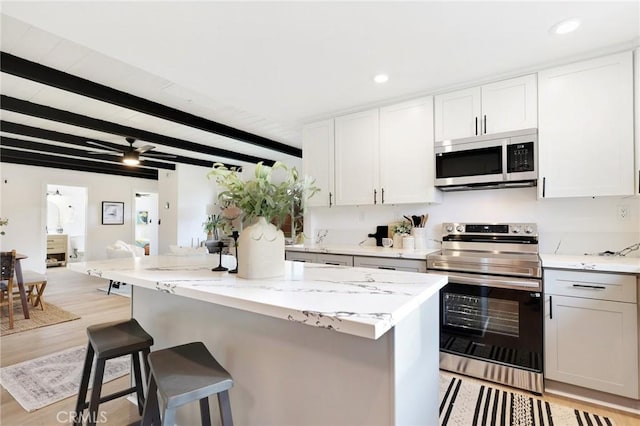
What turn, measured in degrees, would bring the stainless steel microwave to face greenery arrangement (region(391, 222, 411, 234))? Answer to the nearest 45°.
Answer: approximately 90° to its right

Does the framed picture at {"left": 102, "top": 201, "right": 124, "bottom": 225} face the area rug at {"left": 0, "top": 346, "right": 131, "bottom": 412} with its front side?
yes

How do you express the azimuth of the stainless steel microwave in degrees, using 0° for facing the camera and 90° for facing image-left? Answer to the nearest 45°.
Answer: approximately 0°

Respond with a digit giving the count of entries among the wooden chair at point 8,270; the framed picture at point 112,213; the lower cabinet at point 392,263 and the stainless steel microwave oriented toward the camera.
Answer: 3

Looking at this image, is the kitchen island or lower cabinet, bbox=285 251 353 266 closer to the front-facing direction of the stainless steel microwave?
the kitchen island

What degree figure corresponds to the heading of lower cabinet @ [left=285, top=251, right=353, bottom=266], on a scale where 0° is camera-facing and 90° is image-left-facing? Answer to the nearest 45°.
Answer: approximately 45°

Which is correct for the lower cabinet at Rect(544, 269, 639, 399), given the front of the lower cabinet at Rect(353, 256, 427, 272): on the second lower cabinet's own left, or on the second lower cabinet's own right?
on the second lower cabinet's own left

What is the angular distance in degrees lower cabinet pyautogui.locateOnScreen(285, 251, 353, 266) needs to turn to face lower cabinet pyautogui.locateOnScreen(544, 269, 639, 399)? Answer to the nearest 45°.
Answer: approximately 90° to its left
